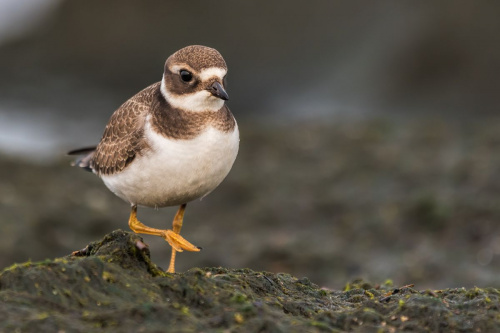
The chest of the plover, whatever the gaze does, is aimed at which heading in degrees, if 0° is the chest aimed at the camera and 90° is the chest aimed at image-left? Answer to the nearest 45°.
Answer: approximately 315°
